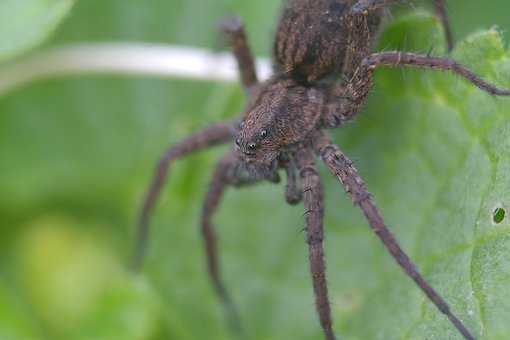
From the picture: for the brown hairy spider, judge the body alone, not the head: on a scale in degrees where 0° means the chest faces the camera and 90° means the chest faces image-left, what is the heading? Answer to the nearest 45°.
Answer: approximately 45°
